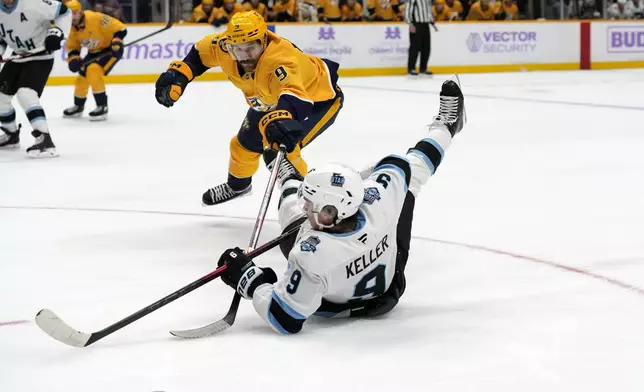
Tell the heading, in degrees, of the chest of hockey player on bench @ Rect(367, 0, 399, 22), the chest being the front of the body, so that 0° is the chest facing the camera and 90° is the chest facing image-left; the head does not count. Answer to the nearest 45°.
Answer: approximately 0°

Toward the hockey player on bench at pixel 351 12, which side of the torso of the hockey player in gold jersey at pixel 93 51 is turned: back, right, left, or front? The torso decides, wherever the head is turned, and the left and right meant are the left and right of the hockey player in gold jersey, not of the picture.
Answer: back

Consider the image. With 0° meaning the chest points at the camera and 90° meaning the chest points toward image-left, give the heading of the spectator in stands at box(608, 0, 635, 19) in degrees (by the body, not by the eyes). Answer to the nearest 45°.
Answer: approximately 0°

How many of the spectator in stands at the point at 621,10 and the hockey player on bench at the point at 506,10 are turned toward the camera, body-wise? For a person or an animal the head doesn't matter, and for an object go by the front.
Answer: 2

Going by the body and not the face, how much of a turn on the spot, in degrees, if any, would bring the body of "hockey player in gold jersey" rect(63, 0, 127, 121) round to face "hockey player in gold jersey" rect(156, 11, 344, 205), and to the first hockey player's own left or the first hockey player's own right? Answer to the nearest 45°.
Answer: approximately 45° to the first hockey player's own left

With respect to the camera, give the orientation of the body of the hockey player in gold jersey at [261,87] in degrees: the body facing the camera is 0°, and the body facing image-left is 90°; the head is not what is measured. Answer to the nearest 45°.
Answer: approximately 45°
